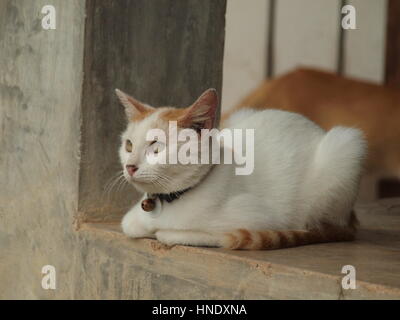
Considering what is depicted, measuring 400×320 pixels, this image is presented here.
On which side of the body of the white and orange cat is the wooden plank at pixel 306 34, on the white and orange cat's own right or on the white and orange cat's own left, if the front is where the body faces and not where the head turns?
on the white and orange cat's own right

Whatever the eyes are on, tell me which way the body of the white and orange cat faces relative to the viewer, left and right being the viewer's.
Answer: facing to the left of the viewer

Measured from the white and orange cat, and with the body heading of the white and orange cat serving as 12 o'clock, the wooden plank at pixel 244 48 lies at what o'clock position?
The wooden plank is roughly at 3 o'clock from the white and orange cat.
